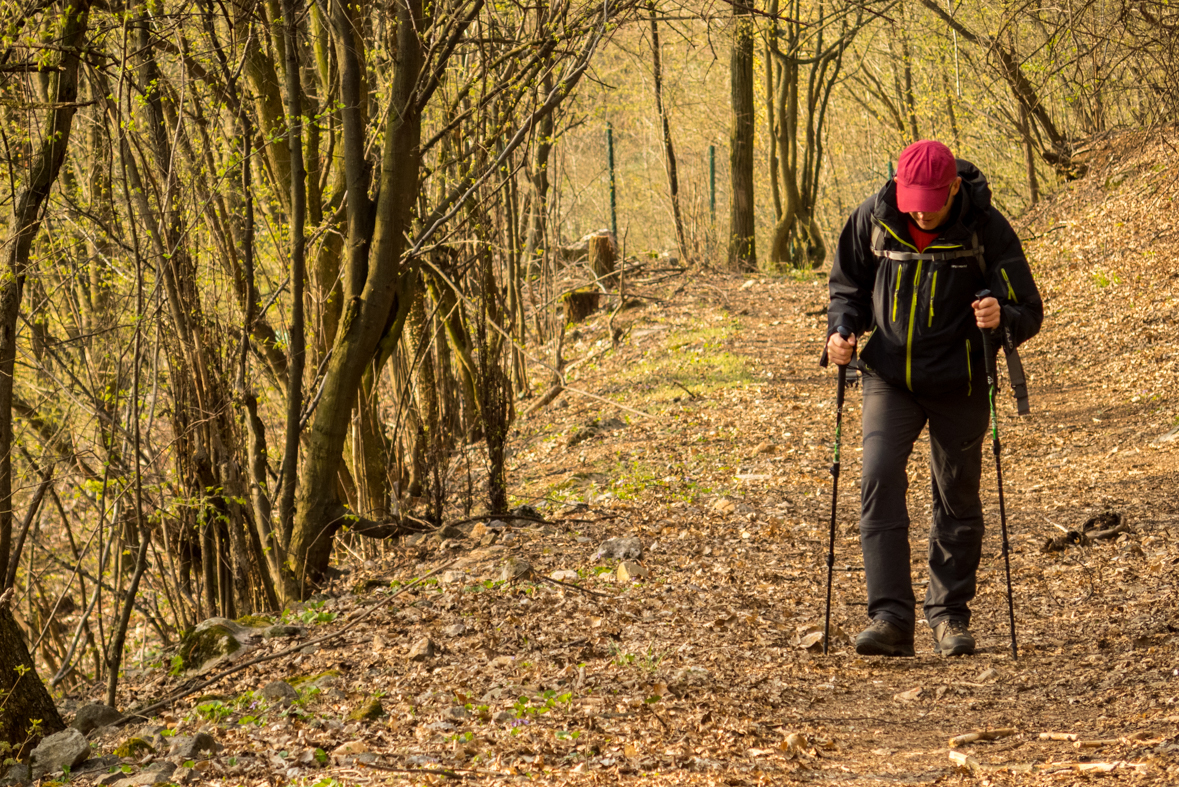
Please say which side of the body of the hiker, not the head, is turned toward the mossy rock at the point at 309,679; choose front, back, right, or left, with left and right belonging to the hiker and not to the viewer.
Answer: right

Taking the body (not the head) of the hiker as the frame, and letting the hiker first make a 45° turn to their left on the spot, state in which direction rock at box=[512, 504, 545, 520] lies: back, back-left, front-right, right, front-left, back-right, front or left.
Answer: back

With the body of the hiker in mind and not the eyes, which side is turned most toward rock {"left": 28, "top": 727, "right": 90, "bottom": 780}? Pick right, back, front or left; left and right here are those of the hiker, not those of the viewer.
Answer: right

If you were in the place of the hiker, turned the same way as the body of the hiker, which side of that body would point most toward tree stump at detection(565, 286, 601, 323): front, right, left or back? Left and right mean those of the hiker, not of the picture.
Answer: back

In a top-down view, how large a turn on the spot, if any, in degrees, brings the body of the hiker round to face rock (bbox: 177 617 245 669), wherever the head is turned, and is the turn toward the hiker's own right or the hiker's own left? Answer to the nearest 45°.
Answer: approximately 90° to the hiker's own right

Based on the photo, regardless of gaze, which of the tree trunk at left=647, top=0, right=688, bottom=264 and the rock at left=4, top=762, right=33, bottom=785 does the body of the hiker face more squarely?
the rock

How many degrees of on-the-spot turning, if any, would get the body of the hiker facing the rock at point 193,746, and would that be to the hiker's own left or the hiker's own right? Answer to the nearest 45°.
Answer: approximately 45° to the hiker's own right

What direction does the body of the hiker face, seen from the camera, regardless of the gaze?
toward the camera

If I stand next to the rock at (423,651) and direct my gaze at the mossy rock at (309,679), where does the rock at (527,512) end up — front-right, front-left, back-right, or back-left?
back-right

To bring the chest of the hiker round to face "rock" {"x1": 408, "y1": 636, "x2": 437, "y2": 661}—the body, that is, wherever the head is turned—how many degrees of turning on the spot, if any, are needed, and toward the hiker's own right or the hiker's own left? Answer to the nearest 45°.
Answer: approximately 90° to the hiker's own right

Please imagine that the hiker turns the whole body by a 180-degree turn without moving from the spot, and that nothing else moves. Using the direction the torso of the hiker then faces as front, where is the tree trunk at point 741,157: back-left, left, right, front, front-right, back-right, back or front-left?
front
